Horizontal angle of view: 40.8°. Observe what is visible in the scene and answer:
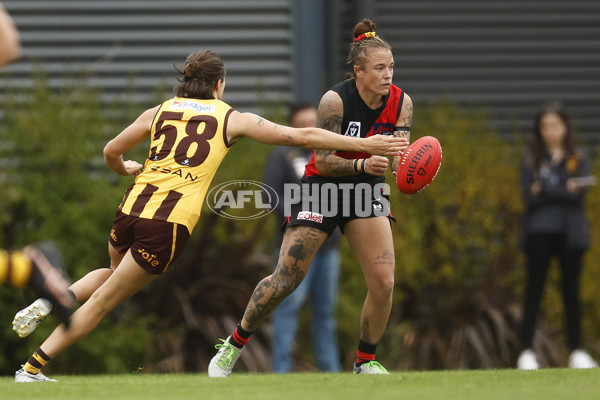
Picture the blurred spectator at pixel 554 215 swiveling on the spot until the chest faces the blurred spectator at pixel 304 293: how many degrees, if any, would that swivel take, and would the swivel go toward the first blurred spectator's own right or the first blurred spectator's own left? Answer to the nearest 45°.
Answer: approximately 45° to the first blurred spectator's own right

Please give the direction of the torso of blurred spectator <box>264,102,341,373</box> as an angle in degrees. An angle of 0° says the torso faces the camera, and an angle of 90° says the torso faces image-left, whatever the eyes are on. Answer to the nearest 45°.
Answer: approximately 0°

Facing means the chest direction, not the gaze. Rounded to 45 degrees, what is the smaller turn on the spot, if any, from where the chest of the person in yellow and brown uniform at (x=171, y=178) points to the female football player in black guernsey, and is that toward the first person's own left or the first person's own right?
approximately 45° to the first person's own right

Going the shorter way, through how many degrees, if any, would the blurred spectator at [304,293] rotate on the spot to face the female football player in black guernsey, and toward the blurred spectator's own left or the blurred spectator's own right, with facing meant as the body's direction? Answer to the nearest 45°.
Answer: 0° — they already face them

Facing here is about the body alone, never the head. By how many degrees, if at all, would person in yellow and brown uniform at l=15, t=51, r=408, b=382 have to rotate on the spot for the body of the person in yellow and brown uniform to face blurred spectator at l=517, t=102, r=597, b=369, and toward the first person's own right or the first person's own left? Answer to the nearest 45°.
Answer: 0° — they already face them

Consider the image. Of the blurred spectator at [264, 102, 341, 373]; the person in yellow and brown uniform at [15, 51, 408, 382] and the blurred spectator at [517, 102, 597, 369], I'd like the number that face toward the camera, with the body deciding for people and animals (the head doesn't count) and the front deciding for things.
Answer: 2

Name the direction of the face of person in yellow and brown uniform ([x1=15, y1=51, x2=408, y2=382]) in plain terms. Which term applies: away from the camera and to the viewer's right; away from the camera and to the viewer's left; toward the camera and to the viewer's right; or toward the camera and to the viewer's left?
away from the camera and to the viewer's right

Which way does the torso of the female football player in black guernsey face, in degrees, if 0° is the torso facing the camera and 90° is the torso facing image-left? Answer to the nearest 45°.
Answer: approximately 315°
